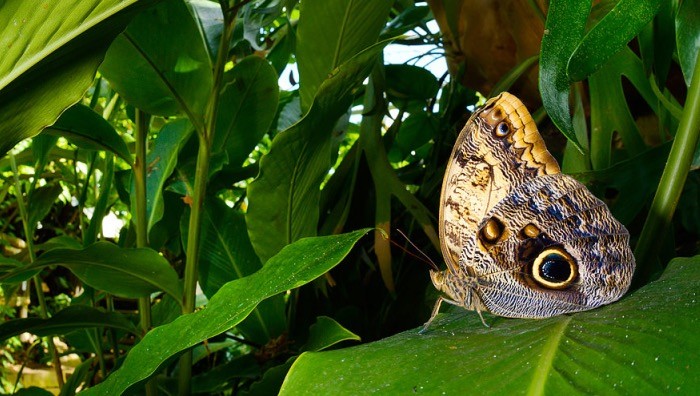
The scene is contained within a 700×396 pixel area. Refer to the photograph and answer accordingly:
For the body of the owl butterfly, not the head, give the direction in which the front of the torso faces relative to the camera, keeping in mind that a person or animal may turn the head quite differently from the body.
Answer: to the viewer's left
